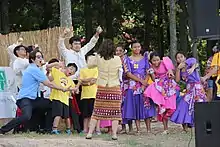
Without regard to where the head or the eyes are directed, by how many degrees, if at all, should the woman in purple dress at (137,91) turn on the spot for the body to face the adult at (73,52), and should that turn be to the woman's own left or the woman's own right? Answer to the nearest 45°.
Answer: approximately 90° to the woman's own right

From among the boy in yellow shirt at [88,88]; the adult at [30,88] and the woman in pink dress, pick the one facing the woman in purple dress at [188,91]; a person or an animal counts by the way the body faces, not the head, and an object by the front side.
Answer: the adult

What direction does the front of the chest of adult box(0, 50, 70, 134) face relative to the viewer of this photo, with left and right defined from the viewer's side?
facing to the right of the viewer

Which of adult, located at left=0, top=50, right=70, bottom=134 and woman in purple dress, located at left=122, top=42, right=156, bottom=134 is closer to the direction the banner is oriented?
the adult

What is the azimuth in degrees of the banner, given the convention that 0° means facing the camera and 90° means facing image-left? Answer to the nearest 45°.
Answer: approximately 0°

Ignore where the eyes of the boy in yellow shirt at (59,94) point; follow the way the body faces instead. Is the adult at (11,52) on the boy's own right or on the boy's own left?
on the boy's own right

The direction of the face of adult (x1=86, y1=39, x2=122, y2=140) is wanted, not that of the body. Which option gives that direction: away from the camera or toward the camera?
away from the camera

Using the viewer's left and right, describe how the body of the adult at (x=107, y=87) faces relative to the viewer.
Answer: facing away from the viewer

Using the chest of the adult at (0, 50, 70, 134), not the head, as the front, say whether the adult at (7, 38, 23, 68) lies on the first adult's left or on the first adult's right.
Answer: on the first adult's left

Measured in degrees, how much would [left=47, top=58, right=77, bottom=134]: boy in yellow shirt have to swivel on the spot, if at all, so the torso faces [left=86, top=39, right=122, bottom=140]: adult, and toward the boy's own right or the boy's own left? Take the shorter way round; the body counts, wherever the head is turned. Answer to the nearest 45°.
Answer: approximately 45° to the boy's own left
